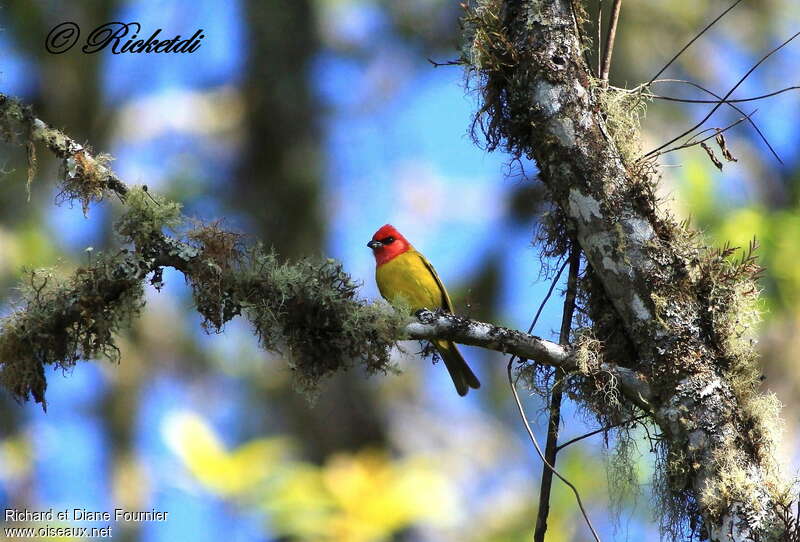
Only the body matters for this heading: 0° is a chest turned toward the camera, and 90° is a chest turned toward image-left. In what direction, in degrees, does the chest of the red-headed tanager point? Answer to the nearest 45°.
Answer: approximately 45°

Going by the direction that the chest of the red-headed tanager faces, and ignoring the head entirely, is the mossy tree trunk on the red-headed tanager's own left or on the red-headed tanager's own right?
on the red-headed tanager's own left
